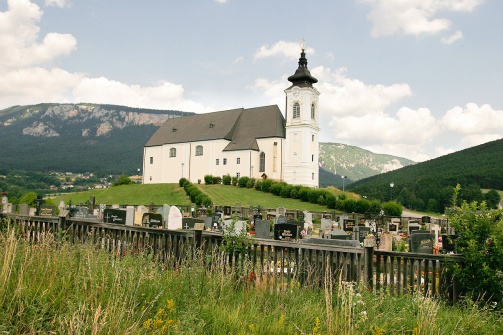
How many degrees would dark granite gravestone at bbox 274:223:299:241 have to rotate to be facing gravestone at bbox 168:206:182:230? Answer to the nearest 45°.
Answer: approximately 90° to its right

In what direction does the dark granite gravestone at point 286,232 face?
toward the camera

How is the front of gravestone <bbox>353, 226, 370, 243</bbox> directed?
toward the camera

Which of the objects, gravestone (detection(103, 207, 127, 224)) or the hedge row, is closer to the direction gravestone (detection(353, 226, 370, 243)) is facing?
the gravestone

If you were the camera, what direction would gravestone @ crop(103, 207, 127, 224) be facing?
facing the viewer

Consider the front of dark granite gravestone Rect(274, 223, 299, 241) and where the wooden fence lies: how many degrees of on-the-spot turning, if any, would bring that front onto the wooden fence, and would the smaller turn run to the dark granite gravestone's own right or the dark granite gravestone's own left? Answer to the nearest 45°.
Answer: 0° — it already faces it

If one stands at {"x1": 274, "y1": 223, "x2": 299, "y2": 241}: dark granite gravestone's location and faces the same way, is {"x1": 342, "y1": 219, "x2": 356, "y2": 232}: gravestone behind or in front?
behind

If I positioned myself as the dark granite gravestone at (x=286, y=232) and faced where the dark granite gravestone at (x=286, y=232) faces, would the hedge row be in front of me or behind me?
behind

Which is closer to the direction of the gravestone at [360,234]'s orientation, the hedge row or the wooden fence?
the wooden fence

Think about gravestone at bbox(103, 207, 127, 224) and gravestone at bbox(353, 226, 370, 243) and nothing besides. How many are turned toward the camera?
2

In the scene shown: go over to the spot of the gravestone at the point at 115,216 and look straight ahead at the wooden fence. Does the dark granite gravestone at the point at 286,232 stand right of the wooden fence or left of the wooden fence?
left

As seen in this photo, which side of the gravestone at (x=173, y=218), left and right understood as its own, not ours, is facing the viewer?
front
